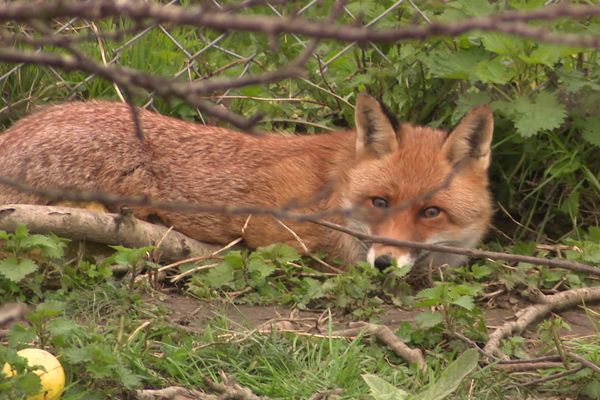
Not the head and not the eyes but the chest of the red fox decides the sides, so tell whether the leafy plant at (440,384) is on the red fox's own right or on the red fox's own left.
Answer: on the red fox's own right

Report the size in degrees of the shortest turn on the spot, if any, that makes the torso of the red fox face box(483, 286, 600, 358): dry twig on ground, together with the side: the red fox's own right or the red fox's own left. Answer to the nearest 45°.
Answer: approximately 45° to the red fox's own right

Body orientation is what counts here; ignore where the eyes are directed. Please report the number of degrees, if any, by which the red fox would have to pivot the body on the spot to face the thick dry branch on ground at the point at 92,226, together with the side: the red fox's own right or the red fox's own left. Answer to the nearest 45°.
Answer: approximately 135° to the red fox's own right

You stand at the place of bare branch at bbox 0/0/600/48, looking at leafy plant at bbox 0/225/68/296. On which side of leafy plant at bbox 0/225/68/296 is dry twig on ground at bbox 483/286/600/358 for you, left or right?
right

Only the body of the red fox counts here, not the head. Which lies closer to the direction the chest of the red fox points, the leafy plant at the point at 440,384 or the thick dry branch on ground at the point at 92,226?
the leafy plant

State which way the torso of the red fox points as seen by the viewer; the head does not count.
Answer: to the viewer's right

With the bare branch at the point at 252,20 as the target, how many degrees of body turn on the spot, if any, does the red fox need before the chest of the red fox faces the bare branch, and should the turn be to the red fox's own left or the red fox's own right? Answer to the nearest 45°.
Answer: approximately 90° to the red fox's own right

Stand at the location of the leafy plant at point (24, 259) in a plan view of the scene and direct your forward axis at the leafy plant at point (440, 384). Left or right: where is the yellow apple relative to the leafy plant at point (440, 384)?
right
